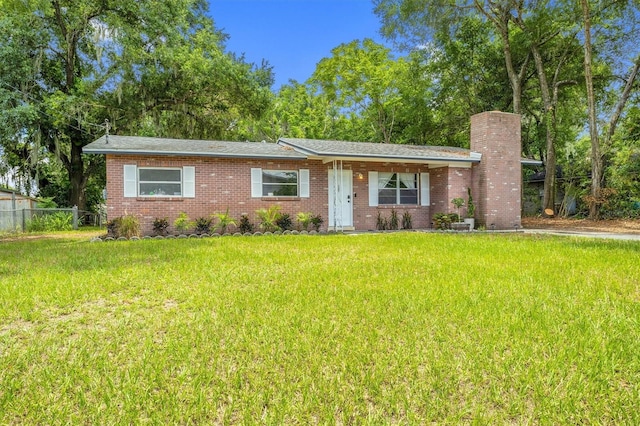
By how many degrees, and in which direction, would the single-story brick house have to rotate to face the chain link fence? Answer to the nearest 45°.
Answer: approximately 90° to its right

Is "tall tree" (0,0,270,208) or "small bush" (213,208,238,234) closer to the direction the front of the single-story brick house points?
the small bush

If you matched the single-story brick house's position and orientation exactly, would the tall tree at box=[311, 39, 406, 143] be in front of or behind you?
behind

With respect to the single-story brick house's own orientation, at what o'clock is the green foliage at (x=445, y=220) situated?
The green foliage is roughly at 9 o'clock from the single-story brick house.

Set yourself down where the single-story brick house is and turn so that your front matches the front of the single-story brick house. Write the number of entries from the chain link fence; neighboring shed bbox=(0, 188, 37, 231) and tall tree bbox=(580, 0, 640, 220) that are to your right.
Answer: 2

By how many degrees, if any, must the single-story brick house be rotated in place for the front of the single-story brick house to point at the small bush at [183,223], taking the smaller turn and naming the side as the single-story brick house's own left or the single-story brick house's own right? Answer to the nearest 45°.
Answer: approximately 90° to the single-story brick house's own right

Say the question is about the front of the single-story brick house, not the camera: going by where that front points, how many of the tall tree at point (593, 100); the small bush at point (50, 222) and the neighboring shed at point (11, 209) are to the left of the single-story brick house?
1

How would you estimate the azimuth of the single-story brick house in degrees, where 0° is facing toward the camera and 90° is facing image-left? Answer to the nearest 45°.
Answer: approximately 0°

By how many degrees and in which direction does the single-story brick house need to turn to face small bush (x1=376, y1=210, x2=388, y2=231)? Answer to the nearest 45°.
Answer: approximately 90° to its left

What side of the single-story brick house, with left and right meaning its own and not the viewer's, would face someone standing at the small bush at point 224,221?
front

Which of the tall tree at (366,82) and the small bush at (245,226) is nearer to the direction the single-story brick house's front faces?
the small bush

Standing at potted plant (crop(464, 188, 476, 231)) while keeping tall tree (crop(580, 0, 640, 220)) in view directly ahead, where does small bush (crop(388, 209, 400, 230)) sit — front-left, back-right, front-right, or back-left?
back-left

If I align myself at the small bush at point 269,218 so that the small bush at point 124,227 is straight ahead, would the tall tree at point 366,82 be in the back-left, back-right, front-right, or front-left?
back-right

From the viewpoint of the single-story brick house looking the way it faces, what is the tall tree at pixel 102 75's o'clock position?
The tall tree is roughly at 4 o'clock from the single-story brick house.

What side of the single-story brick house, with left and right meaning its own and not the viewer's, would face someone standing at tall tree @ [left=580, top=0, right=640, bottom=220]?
left
